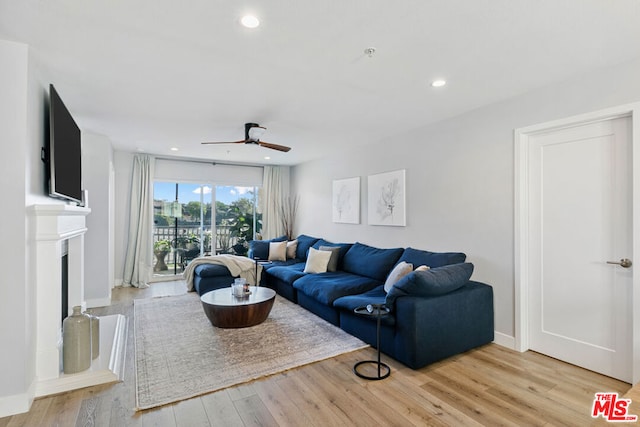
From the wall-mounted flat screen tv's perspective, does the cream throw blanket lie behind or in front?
in front

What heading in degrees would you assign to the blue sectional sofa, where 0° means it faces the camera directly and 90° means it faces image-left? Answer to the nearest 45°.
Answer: approximately 45°

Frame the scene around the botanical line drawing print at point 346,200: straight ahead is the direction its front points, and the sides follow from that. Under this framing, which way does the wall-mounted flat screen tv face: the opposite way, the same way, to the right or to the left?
the opposite way

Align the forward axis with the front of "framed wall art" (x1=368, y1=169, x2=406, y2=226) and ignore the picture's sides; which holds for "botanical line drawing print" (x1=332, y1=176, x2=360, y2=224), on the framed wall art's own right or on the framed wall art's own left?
on the framed wall art's own right

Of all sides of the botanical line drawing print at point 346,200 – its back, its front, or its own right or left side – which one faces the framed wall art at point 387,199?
left

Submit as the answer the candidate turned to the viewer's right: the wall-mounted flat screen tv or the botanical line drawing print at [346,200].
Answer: the wall-mounted flat screen tv

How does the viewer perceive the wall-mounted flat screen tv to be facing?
facing to the right of the viewer

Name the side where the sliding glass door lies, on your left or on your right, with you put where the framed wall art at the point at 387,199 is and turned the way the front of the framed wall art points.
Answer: on your right

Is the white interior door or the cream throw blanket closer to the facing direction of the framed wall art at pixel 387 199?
the cream throw blanket

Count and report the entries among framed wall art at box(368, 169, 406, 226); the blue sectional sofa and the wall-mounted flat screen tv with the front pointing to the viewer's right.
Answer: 1
